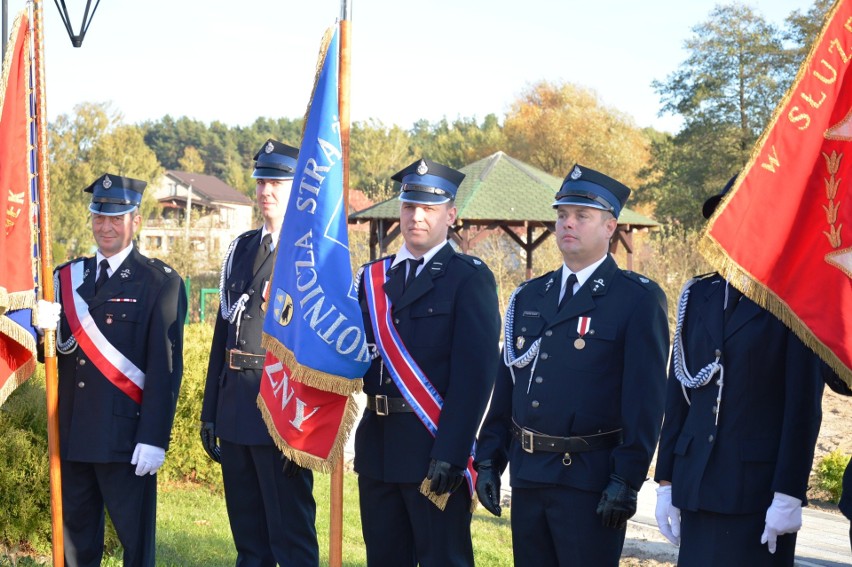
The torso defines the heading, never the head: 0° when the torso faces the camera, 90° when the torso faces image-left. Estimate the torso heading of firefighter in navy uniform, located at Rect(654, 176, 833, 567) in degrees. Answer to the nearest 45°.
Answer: approximately 45°

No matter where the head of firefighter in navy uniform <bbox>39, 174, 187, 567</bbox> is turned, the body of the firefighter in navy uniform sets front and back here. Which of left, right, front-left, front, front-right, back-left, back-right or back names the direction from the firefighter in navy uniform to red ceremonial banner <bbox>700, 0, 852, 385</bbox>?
left

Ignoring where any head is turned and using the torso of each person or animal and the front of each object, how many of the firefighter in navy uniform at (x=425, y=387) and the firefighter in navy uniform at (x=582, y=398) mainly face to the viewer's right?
0

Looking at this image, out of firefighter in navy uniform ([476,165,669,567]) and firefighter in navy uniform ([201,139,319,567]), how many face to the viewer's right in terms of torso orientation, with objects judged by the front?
0

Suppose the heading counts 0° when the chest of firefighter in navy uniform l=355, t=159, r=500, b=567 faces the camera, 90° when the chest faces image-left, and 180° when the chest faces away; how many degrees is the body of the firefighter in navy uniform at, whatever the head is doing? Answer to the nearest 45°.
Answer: approximately 45°

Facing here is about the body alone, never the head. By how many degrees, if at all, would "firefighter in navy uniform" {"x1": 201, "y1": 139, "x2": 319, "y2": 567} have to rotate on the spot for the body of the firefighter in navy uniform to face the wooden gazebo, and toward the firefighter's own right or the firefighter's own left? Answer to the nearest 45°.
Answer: approximately 135° to the firefighter's own right

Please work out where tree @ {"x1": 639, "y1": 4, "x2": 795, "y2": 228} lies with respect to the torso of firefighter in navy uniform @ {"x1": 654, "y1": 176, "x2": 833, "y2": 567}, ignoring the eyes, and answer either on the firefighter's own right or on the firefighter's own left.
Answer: on the firefighter's own right

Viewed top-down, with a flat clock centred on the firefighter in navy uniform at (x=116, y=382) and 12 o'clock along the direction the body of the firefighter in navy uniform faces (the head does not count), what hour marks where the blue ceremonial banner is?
The blue ceremonial banner is roughly at 9 o'clock from the firefighter in navy uniform.
